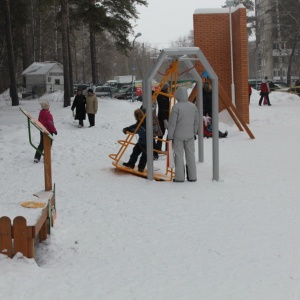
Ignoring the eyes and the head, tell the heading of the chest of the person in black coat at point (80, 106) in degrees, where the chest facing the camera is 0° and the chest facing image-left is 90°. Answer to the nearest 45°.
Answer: approximately 0°

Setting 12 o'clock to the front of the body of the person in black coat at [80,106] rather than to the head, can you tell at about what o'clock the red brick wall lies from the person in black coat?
The red brick wall is roughly at 9 o'clock from the person in black coat.

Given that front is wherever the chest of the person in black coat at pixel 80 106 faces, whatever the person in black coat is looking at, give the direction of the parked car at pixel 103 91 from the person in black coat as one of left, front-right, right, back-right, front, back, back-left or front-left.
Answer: back

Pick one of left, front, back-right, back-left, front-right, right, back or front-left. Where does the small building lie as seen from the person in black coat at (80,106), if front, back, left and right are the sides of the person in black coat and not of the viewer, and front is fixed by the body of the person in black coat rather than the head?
back
